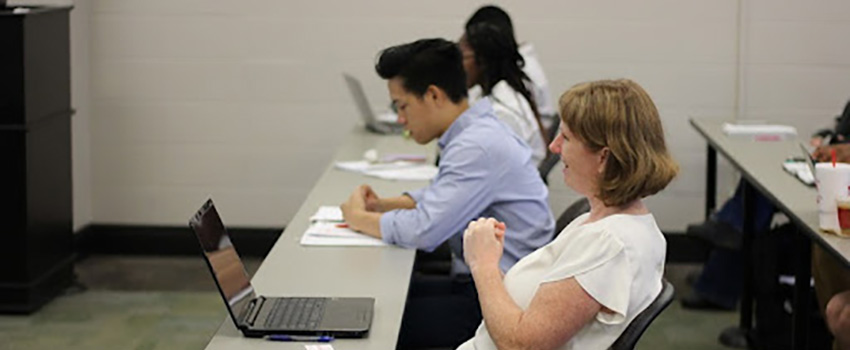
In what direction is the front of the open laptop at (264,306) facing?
to the viewer's right

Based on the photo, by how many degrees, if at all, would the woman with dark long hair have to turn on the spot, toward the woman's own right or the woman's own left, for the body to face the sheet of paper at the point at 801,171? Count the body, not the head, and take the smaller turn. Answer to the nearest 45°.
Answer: approximately 135° to the woman's own left

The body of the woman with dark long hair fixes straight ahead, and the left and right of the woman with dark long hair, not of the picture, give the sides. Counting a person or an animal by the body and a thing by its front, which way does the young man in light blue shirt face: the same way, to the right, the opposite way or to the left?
the same way

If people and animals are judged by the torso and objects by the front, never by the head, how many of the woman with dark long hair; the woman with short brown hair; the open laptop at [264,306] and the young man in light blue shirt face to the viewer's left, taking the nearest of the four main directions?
3

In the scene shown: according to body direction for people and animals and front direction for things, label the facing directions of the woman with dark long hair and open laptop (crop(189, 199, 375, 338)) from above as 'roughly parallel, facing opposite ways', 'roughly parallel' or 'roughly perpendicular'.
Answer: roughly parallel, facing opposite ways

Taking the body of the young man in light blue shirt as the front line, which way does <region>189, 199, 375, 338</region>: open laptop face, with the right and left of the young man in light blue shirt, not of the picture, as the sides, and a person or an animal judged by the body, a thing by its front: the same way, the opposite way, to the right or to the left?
the opposite way

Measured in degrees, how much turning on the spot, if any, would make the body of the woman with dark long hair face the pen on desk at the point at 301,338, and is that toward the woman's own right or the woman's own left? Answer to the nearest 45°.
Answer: approximately 90° to the woman's own left

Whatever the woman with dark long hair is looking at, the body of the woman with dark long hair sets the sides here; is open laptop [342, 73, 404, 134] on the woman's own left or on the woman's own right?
on the woman's own right

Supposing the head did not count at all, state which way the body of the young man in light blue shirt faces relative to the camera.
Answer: to the viewer's left

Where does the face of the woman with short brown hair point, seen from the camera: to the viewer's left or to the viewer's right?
to the viewer's left

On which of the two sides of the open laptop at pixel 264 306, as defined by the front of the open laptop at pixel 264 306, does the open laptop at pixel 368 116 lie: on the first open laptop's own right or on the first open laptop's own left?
on the first open laptop's own left

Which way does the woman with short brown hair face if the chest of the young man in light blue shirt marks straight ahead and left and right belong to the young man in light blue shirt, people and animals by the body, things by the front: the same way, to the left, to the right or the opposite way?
the same way

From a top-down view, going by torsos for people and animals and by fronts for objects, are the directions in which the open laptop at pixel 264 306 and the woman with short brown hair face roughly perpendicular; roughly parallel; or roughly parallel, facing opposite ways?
roughly parallel, facing opposite ways

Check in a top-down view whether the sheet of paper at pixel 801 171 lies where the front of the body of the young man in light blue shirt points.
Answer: no

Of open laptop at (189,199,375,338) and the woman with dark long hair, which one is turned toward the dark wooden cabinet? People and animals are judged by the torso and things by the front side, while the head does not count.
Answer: the woman with dark long hair
